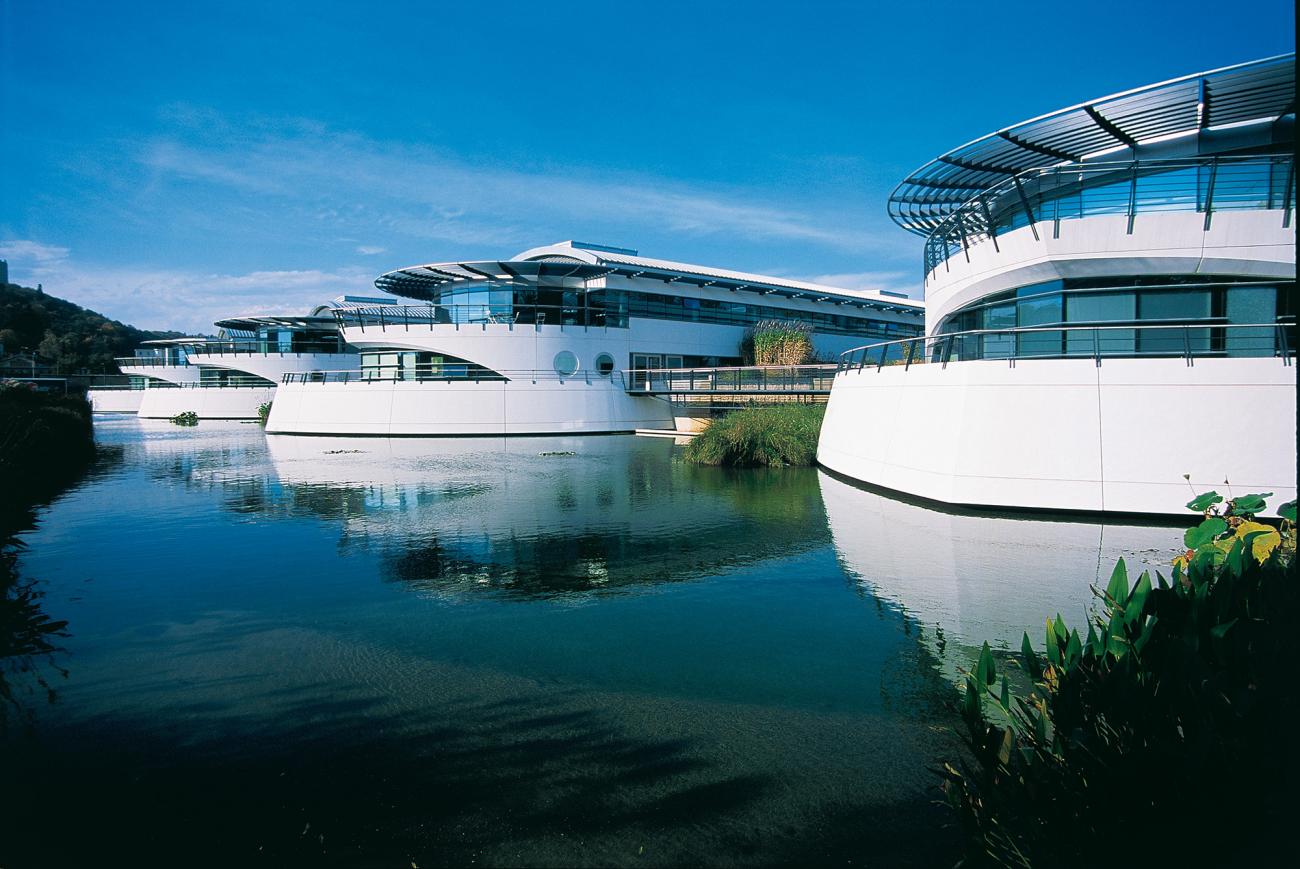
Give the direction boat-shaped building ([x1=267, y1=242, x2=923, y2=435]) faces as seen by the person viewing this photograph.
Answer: facing the viewer and to the left of the viewer

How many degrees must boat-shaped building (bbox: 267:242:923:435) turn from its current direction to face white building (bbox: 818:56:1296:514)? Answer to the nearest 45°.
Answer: approximately 90° to its left

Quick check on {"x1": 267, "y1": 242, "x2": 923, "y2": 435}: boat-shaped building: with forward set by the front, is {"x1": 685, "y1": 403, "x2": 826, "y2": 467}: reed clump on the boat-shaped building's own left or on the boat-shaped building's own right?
on the boat-shaped building's own left

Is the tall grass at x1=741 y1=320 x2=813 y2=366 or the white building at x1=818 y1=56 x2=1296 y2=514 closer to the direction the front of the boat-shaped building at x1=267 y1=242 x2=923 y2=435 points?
the white building

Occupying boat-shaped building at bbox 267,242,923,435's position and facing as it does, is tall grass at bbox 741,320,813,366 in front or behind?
behind

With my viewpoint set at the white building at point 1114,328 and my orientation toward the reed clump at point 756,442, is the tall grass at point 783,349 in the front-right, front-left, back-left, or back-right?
front-right

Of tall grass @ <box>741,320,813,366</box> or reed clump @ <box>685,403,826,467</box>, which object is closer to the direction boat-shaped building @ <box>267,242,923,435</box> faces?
the reed clump
